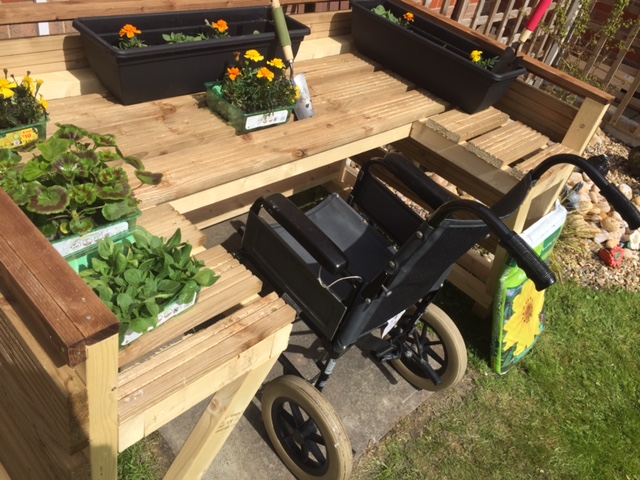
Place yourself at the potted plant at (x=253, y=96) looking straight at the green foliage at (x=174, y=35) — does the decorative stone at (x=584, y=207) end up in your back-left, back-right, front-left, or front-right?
back-right

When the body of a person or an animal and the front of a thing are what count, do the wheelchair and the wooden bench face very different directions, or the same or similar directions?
very different directions

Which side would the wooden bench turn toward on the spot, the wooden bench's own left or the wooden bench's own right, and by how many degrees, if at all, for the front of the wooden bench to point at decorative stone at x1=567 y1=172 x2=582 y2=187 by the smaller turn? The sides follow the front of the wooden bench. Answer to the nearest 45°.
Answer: approximately 90° to the wooden bench's own left

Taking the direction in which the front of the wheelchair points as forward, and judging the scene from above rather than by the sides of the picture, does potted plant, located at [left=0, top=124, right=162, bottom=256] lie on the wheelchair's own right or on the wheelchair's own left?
on the wheelchair's own left

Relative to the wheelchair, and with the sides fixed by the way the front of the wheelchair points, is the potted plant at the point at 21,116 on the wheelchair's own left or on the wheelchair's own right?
on the wheelchair's own left

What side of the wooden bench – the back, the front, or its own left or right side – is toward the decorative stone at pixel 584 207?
left

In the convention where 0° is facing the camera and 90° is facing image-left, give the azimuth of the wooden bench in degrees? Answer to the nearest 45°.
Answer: approximately 315°

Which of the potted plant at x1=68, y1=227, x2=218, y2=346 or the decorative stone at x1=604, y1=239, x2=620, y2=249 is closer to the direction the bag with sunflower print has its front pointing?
the potted plant

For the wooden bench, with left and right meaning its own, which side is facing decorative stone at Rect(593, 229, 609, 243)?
left

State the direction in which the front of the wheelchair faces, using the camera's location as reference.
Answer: facing away from the viewer and to the left of the viewer

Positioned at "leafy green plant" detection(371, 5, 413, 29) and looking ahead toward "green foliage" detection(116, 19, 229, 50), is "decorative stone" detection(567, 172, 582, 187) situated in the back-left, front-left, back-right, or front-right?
back-left
